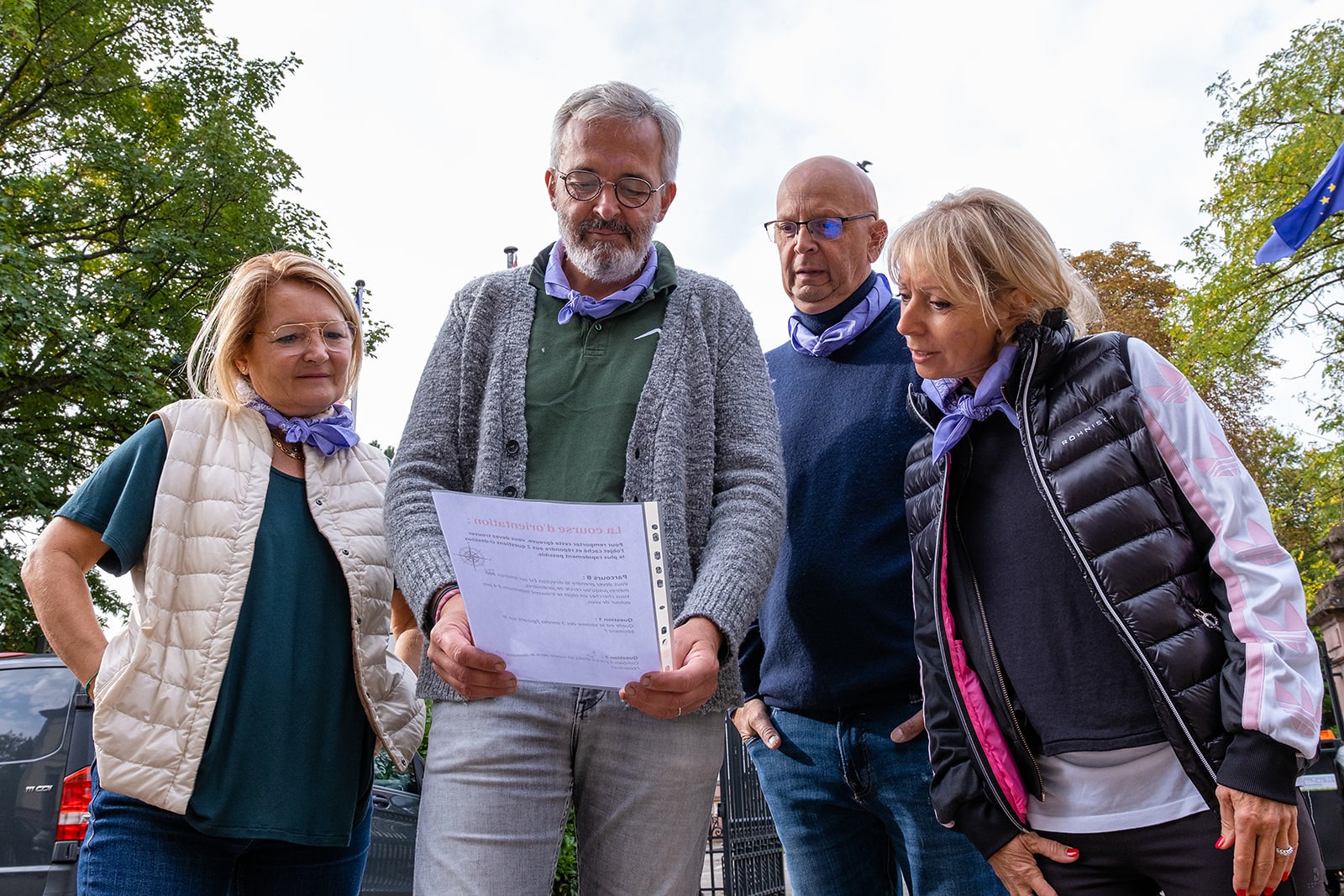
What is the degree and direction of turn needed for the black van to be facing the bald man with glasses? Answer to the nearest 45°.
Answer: approximately 90° to its right

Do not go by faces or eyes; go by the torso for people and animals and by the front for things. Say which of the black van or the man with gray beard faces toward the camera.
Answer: the man with gray beard

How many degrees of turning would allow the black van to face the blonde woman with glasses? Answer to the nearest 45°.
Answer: approximately 135° to its right

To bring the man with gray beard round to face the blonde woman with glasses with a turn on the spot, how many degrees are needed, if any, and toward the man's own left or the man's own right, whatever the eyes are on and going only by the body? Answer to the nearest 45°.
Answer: approximately 135° to the man's own right

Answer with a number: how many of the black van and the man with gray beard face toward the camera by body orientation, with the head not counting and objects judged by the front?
1

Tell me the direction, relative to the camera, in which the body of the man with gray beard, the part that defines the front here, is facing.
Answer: toward the camera

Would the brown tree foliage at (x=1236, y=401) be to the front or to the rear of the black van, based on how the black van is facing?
to the front

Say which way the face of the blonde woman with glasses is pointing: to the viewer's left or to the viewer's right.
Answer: to the viewer's right

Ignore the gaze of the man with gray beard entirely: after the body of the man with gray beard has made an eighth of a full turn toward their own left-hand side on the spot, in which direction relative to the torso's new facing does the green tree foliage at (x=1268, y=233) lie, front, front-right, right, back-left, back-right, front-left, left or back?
left

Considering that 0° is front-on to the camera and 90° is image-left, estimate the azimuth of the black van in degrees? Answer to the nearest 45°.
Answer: approximately 225°

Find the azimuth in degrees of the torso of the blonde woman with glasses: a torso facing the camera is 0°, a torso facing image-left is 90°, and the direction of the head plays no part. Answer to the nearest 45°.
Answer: approximately 315°

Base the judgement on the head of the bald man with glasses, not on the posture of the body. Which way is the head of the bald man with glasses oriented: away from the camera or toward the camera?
toward the camera
